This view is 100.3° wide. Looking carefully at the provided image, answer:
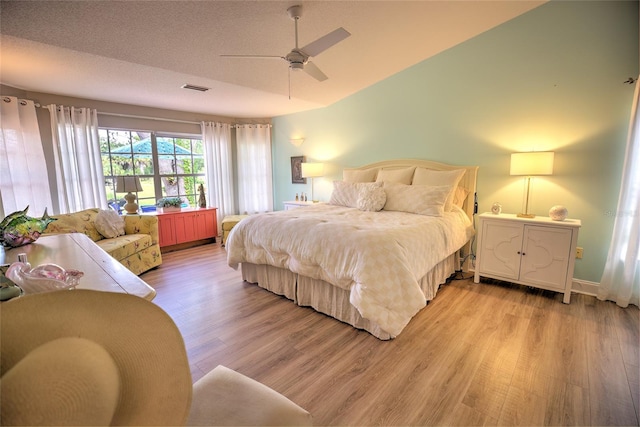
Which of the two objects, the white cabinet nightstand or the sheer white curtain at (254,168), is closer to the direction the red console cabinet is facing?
the white cabinet nightstand

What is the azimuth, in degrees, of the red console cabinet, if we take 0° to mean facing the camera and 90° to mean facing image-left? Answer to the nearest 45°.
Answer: approximately 315°

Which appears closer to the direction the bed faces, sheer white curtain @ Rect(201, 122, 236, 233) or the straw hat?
the straw hat

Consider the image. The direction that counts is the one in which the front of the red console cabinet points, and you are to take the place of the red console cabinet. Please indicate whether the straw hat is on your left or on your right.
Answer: on your right

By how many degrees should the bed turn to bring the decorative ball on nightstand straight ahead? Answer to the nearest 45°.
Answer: approximately 135° to its left

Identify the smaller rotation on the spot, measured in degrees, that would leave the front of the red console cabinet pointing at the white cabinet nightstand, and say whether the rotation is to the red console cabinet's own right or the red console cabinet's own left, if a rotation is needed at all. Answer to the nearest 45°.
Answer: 0° — it already faces it

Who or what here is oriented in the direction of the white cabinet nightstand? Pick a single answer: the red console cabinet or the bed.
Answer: the red console cabinet

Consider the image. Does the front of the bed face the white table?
yes

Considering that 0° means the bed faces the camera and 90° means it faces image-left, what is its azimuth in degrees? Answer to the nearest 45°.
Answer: approximately 45°

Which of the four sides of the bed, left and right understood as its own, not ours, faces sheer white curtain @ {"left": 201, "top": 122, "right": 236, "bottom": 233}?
right

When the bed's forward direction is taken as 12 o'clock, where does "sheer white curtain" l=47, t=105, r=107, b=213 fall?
The sheer white curtain is roughly at 2 o'clock from the bed.

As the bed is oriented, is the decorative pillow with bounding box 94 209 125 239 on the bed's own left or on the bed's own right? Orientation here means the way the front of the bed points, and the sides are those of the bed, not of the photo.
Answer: on the bed's own right
